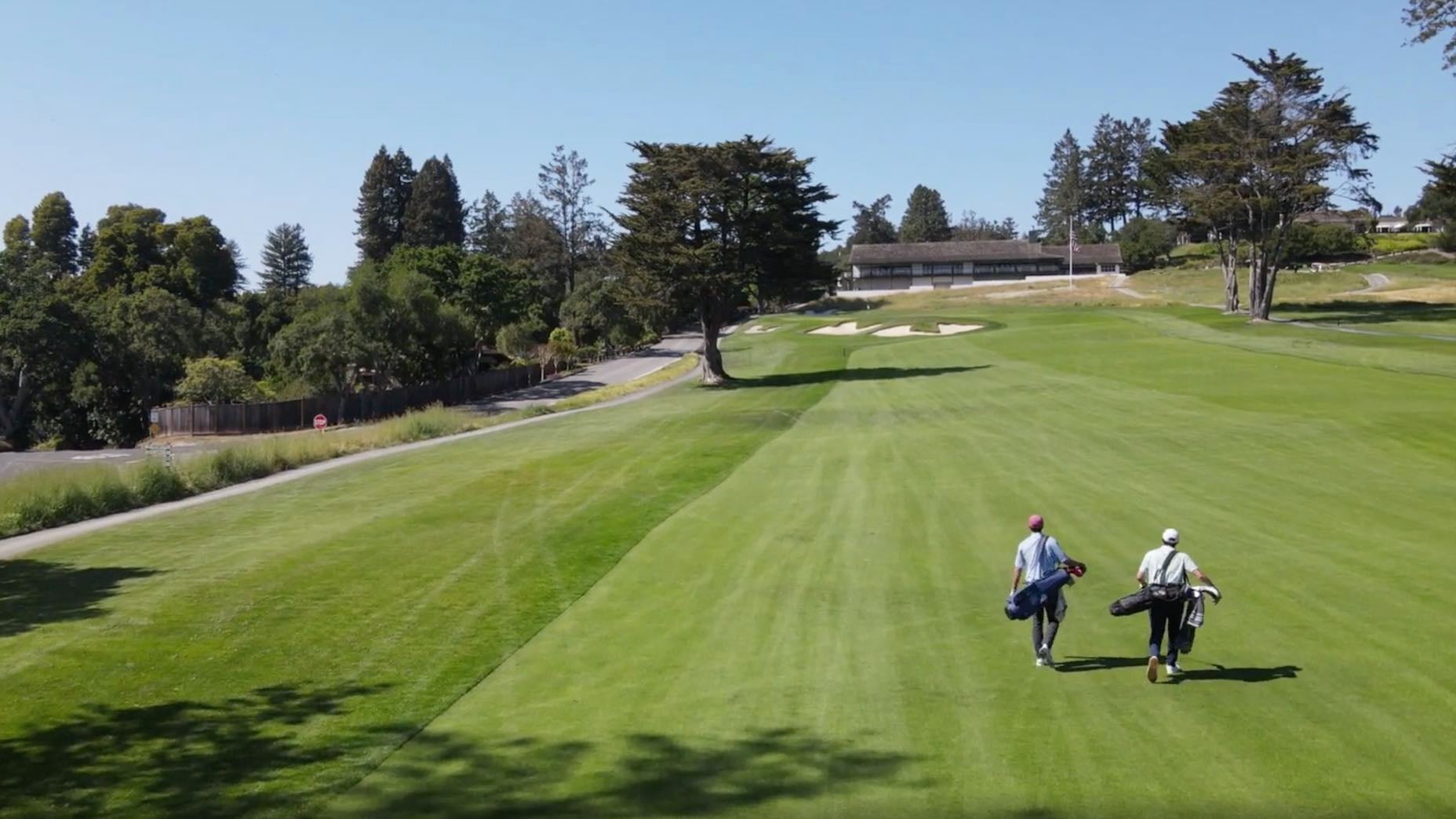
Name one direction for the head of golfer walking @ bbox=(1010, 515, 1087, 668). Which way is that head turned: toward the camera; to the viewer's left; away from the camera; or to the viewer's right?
away from the camera

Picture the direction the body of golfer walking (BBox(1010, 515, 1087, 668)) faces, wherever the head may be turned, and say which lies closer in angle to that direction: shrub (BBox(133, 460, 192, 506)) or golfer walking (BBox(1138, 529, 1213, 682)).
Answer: the shrub

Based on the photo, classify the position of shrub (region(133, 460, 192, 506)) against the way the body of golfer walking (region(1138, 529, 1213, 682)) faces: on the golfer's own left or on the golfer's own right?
on the golfer's own left

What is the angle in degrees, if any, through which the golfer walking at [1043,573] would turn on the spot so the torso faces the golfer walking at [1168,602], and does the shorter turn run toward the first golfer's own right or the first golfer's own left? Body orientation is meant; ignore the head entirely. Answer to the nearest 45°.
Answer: approximately 135° to the first golfer's own right

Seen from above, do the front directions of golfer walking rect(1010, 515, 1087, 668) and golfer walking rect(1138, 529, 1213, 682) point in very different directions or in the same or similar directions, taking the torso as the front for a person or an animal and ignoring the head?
same or similar directions

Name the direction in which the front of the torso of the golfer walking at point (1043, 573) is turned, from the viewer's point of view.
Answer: away from the camera

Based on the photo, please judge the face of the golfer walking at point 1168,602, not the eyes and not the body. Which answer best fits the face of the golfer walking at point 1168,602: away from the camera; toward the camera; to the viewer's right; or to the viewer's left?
away from the camera

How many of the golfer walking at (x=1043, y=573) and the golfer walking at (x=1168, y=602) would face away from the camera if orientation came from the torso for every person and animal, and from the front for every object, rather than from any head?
2

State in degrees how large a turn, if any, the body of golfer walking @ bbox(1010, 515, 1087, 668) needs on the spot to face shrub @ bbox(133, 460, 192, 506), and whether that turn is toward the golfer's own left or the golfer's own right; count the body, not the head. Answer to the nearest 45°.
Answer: approximately 45° to the golfer's own left

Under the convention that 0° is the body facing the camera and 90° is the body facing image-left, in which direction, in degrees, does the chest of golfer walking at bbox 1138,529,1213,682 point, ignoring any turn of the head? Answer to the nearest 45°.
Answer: approximately 180°
